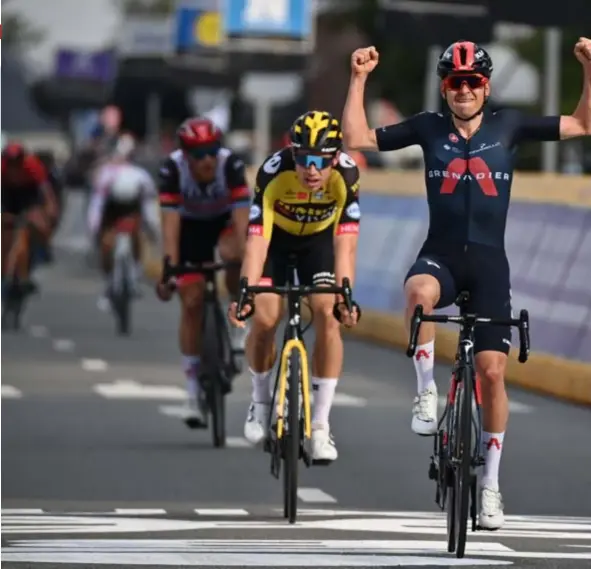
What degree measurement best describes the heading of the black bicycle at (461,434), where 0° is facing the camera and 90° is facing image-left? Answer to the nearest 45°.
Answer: approximately 0°

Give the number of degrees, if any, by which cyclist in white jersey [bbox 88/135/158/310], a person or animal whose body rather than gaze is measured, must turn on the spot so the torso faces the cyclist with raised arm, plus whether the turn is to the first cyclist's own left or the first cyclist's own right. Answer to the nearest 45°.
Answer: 0° — they already face them

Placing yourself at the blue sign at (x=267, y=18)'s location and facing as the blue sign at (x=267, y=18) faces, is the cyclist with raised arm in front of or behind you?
in front

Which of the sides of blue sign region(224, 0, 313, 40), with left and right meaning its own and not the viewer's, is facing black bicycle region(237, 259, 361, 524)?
front

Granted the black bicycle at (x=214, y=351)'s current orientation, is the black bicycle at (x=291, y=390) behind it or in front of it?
in front

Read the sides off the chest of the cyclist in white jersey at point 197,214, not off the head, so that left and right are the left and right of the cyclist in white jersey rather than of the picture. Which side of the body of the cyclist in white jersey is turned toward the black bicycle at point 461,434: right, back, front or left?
front

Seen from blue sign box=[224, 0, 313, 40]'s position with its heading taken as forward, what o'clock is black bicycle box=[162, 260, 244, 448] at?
The black bicycle is roughly at 12 o'clock from the blue sign.

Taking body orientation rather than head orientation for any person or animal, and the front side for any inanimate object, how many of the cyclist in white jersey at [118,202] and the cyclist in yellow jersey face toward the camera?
2
